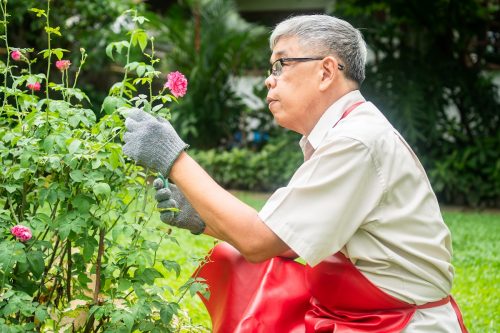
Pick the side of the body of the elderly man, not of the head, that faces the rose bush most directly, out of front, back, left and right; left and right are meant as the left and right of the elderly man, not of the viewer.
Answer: front

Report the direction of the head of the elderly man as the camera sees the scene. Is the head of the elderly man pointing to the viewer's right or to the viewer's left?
to the viewer's left

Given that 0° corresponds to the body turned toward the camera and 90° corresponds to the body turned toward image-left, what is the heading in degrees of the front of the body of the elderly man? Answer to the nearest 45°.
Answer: approximately 90°
